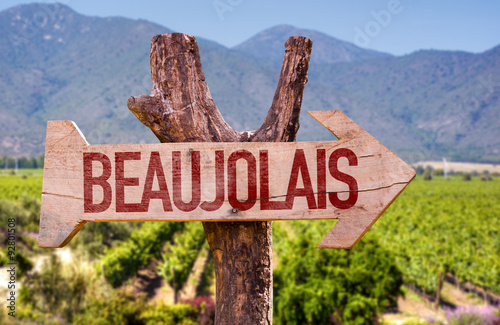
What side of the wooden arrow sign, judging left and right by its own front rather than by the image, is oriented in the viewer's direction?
front
